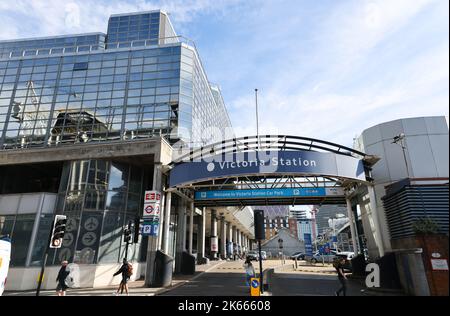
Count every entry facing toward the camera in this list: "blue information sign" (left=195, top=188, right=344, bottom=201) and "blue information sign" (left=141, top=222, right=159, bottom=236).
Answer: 2

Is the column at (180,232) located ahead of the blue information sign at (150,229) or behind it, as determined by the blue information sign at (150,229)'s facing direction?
behind

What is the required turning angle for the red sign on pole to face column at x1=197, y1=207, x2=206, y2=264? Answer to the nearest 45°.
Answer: approximately 180°

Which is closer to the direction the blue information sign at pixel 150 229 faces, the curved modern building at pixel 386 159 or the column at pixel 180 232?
the curved modern building

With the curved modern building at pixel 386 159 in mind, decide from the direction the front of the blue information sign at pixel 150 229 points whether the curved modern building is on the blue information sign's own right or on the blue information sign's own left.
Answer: on the blue information sign's own left

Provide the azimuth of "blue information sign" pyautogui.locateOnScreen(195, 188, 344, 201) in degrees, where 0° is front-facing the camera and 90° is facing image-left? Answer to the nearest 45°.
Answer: approximately 0°
